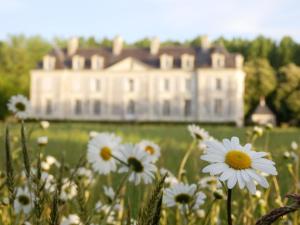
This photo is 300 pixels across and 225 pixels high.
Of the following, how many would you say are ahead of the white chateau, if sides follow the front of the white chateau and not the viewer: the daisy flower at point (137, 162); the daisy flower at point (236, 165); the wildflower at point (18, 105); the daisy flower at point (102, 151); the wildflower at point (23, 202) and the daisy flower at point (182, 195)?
6

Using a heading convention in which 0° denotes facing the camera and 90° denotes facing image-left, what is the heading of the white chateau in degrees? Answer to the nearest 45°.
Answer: approximately 0°

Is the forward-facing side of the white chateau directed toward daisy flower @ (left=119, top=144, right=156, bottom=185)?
yes

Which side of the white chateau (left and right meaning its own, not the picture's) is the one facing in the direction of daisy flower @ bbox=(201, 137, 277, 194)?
front

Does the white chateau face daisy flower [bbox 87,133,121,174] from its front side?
yes

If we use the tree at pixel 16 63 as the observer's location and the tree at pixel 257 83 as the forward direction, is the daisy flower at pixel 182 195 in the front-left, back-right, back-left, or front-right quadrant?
front-right

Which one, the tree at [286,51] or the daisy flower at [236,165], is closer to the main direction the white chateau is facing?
the daisy flower

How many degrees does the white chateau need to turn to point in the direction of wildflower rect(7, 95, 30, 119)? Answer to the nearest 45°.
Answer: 0° — it already faces it

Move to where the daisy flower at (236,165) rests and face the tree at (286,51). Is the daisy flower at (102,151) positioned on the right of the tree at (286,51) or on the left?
left

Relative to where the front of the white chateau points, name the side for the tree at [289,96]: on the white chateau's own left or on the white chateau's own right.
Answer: on the white chateau's own left

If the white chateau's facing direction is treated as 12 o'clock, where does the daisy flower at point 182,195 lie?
The daisy flower is roughly at 12 o'clock from the white chateau.

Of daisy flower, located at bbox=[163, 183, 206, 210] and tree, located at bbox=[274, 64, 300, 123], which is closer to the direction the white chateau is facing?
the daisy flower

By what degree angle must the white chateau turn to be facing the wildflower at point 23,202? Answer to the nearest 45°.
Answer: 0° — it already faces it

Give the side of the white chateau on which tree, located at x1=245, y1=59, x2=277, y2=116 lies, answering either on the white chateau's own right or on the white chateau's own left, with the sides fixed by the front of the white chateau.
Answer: on the white chateau's own left

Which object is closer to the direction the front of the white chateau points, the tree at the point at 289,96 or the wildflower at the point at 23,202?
the wildflower
